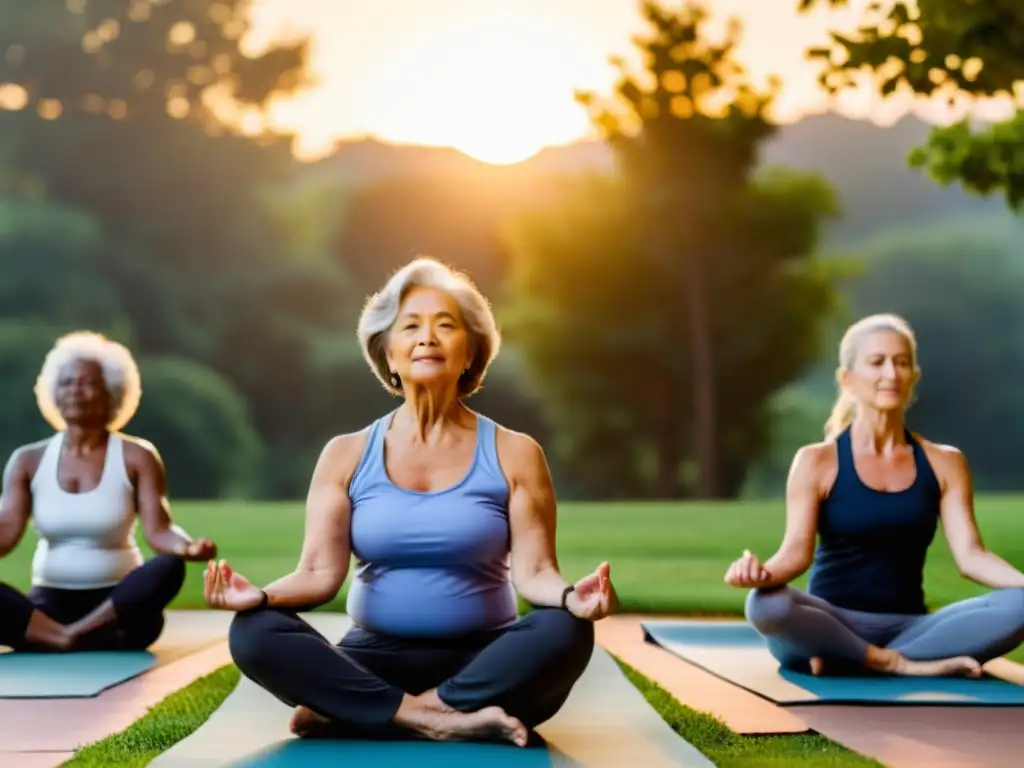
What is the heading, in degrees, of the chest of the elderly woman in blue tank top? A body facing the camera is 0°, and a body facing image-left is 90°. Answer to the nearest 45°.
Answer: approximately 0°

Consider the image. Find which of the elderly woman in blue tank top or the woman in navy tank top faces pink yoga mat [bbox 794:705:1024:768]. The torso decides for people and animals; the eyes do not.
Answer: the woman in navy tank top

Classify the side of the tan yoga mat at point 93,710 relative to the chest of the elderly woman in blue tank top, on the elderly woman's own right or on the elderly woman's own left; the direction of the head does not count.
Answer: on the elderly woman's own right

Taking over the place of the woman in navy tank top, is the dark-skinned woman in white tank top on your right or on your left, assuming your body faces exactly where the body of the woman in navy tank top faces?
on your right

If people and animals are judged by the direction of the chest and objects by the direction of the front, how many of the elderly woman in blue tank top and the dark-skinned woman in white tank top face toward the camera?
2

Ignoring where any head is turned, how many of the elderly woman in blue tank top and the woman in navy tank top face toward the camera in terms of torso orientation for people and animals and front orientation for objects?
2

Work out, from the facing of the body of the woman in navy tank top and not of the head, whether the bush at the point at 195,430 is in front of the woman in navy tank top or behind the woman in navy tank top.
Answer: behind

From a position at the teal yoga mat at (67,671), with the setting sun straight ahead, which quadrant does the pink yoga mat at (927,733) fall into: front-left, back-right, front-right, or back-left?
back-right

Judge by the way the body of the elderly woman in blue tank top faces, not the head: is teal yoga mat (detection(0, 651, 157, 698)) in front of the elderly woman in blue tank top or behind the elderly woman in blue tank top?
behind

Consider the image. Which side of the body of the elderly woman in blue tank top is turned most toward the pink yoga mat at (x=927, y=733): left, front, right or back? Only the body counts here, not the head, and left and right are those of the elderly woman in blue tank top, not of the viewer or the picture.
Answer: left

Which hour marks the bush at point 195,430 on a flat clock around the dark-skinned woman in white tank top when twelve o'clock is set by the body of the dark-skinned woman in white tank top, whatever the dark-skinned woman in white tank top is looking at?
The bush is roughly at 6 o'clock from the dark-skinned woman in white tank top.
